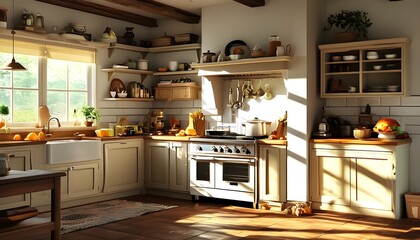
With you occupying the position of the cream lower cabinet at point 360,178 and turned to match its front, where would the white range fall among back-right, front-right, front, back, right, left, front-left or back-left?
right

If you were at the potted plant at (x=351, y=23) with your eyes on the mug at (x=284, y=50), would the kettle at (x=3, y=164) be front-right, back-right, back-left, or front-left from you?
front-left

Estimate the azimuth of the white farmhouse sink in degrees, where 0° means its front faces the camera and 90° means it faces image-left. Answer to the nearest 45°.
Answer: approximately 315°

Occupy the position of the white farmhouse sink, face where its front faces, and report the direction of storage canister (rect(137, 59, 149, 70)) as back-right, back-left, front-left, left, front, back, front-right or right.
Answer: left

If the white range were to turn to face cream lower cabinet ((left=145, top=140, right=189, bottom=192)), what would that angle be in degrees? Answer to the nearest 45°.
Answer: approximately 90° to its right

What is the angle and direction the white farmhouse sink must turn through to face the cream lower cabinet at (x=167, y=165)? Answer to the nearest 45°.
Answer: approximately 45° to its left

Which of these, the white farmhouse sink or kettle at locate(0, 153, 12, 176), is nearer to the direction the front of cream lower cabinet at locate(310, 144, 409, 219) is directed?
the kettle

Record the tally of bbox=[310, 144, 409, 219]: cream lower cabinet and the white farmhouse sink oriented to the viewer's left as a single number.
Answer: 0

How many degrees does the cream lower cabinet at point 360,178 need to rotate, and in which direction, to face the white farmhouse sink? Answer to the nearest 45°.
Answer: approximately 90° to its right

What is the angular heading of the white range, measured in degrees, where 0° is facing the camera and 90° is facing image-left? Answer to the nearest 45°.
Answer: approximately 45°

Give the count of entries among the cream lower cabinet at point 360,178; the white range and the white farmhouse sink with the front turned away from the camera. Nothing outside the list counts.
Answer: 0

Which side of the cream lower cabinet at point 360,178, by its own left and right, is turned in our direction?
front
